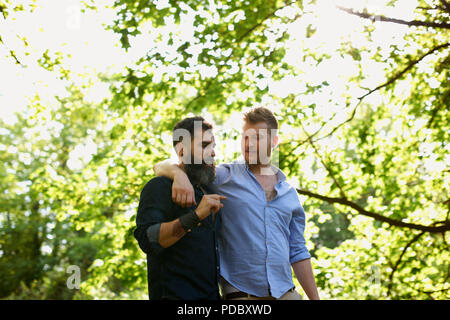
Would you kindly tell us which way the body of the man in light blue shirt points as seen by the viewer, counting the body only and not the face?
toward the camera

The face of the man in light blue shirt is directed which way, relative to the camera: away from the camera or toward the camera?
toward the camera
